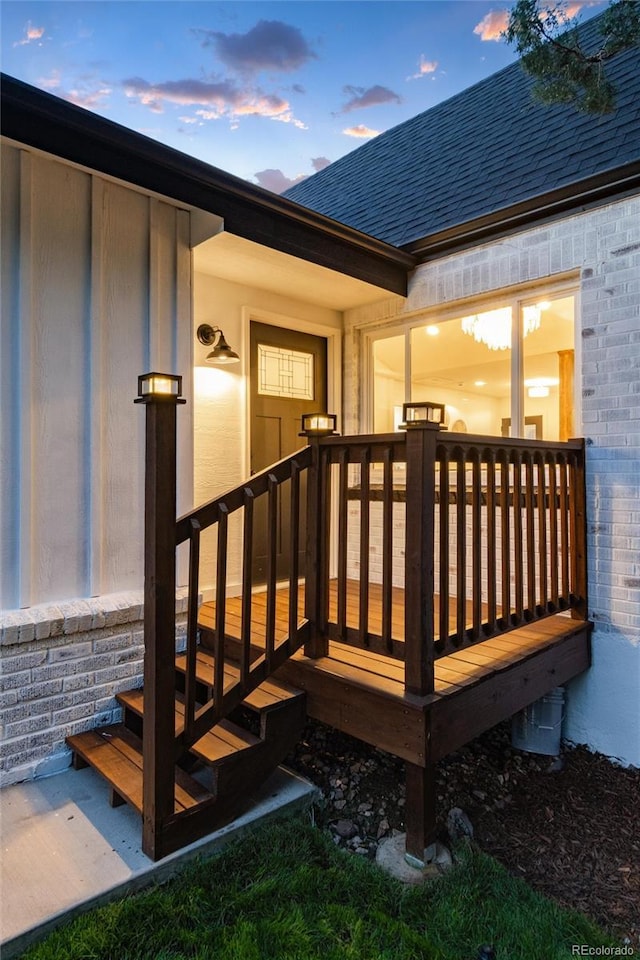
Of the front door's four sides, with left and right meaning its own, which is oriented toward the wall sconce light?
right

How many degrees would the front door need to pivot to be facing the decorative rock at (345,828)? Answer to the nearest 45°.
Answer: approximately 45° to its right

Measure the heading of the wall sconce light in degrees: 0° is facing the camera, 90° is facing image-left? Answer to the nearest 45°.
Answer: approximately 315°

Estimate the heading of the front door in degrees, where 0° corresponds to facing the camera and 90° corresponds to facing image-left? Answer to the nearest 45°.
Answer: approximately 315°

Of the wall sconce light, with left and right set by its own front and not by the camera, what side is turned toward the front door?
left
